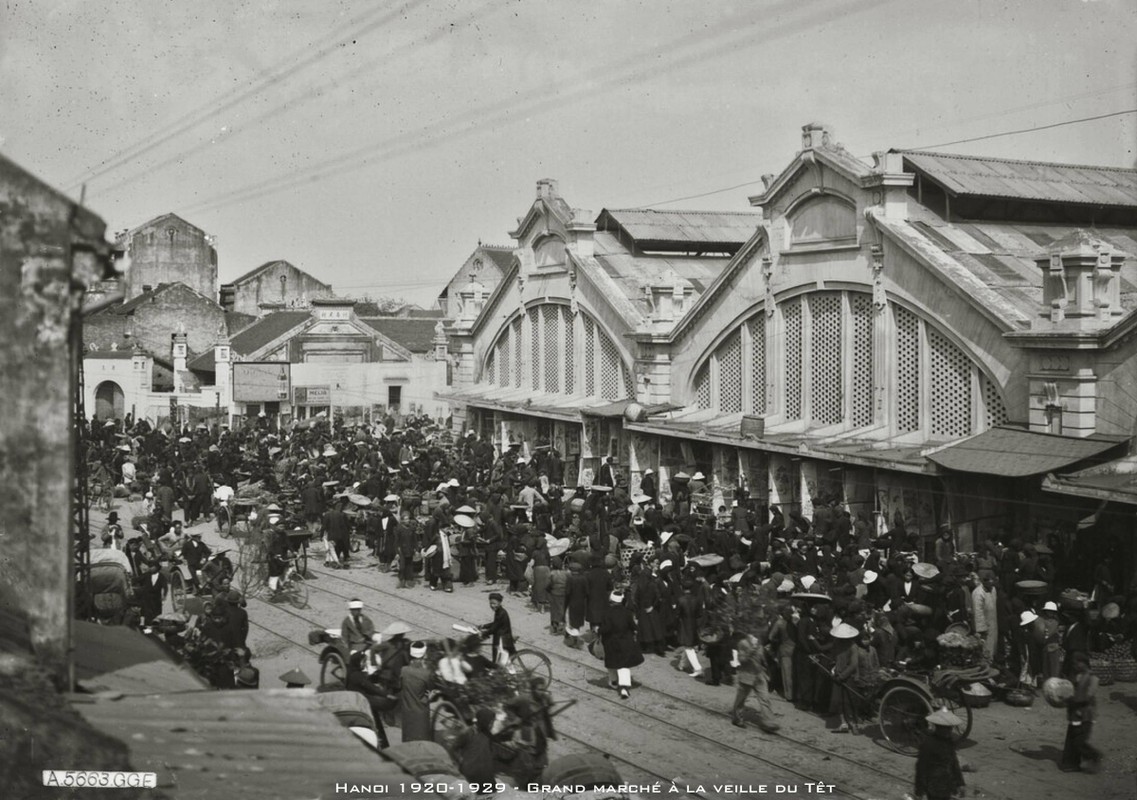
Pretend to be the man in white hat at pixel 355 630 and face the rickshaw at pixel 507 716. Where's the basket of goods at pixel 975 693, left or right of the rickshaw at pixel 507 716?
left

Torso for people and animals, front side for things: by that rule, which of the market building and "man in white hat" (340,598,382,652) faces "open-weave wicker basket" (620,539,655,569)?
the market building

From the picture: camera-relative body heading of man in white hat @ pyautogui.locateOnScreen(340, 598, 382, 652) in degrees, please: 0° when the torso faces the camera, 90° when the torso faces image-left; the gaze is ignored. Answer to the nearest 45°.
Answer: approximately 315°

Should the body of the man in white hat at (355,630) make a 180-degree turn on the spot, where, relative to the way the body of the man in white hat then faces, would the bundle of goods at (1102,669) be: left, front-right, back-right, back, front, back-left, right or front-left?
back-right

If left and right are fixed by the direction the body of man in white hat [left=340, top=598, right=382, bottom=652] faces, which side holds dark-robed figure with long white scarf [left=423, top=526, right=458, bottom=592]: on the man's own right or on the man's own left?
on the man's own left

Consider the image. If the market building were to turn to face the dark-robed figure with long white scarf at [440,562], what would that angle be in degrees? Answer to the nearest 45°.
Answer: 0° — it already faces them

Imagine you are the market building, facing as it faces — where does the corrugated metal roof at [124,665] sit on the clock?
The corrugated metal roof is roughly at 11 o'clock from the market building.

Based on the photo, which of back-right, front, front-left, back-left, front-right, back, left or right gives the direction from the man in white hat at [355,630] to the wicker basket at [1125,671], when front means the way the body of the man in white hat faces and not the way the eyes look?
front-left

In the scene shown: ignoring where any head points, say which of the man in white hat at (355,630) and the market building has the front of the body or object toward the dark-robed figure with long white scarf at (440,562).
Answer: the market building

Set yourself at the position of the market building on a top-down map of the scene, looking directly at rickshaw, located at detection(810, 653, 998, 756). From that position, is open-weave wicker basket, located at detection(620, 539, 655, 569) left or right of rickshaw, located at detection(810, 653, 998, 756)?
right

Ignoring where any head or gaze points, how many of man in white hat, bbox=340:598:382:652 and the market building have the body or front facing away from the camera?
0

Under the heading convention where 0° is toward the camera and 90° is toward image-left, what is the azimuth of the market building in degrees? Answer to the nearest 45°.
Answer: approximately 45°

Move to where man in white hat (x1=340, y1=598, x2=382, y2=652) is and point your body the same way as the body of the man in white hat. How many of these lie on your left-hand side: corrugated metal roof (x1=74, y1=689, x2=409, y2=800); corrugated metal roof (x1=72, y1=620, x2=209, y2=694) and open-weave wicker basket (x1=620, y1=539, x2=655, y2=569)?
1

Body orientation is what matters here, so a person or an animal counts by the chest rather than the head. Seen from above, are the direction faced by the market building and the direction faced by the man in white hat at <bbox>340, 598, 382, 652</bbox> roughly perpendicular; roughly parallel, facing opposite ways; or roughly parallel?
roughly perpendicular
